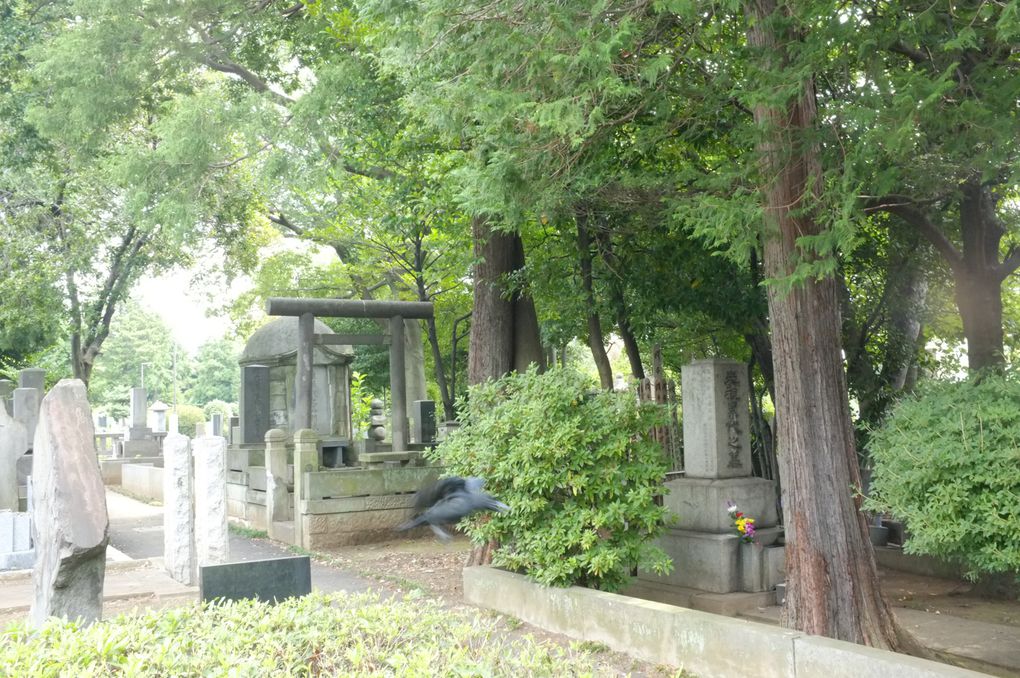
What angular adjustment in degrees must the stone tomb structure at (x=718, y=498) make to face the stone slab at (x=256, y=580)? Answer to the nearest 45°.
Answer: approximately 90° to its right

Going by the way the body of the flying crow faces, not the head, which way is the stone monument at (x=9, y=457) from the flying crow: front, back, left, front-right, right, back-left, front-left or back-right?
back

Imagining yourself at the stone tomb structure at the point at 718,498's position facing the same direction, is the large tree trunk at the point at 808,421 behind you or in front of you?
in front

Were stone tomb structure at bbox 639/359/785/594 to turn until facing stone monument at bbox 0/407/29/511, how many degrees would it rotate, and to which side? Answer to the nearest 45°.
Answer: approximately 135° to its right

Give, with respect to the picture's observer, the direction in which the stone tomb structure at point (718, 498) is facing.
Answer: facing the viewer and to the right of the viewer

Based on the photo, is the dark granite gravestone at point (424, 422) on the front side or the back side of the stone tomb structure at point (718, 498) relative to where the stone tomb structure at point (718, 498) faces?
on the back side

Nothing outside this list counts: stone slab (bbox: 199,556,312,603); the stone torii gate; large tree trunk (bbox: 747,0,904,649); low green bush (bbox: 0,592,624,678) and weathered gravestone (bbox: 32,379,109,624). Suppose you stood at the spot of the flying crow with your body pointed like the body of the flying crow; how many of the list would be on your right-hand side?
1

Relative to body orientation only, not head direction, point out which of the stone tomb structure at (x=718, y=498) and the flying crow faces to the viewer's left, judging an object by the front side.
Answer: the flying crow
